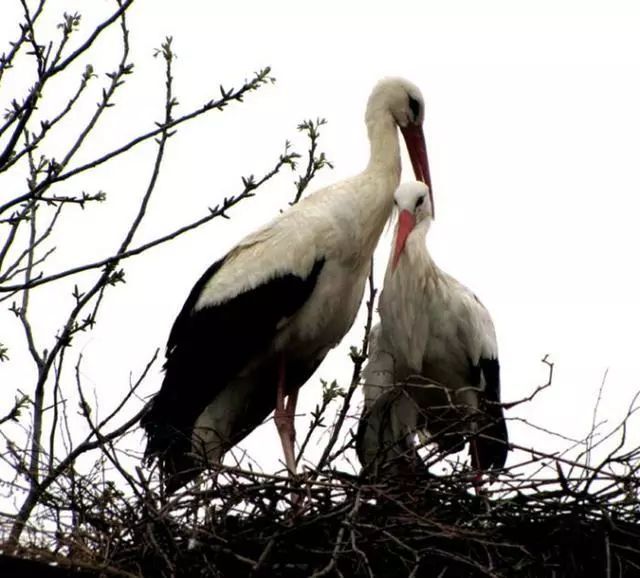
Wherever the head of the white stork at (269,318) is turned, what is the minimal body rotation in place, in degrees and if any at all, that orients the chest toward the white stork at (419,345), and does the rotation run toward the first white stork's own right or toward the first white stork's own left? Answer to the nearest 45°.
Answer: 0° — it already faces it

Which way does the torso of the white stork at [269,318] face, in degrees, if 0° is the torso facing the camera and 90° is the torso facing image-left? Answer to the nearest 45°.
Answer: approximately 270°
